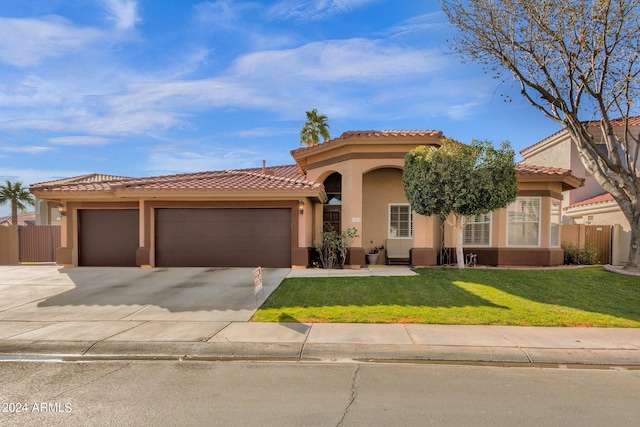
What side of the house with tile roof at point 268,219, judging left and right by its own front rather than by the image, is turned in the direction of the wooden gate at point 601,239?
left

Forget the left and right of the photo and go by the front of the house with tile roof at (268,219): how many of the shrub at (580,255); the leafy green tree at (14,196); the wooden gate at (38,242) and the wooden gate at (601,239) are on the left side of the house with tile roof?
2

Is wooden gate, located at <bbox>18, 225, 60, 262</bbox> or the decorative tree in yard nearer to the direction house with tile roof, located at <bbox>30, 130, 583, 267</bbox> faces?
the decorative tree in yard

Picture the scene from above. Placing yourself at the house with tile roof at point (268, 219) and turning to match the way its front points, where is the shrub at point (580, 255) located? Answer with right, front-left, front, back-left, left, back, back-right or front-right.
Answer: left

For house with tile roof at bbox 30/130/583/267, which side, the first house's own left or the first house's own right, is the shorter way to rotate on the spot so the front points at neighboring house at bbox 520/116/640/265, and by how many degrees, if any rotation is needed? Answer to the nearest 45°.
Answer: approximately 90° to the first house's own left

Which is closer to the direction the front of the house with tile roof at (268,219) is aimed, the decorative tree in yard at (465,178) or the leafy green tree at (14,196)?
the decorative tree in yard

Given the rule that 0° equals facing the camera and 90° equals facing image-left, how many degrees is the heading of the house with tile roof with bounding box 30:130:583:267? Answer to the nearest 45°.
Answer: approximately 0°

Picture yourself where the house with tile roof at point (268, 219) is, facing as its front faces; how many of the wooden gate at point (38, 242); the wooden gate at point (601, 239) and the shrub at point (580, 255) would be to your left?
2

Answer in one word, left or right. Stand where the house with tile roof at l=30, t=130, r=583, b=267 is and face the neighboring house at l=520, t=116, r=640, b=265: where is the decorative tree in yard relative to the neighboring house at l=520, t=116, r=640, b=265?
right

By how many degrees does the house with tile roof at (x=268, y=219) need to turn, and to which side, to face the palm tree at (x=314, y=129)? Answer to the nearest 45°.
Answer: approximately 180°
